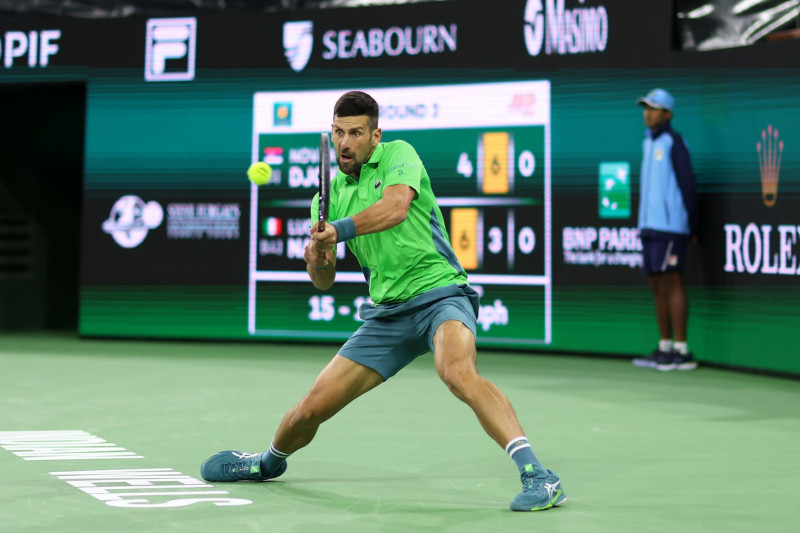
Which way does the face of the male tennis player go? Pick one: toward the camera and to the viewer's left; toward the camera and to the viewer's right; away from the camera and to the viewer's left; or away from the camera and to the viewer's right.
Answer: toward the camera and to the viewer's left

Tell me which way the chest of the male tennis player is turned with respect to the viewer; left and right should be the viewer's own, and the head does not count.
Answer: facing the viewer and to the left of the viewer

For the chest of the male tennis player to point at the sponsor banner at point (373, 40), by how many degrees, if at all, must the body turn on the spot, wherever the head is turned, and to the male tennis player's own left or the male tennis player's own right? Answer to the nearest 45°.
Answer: approximately 135° to the male tennis player's own right
